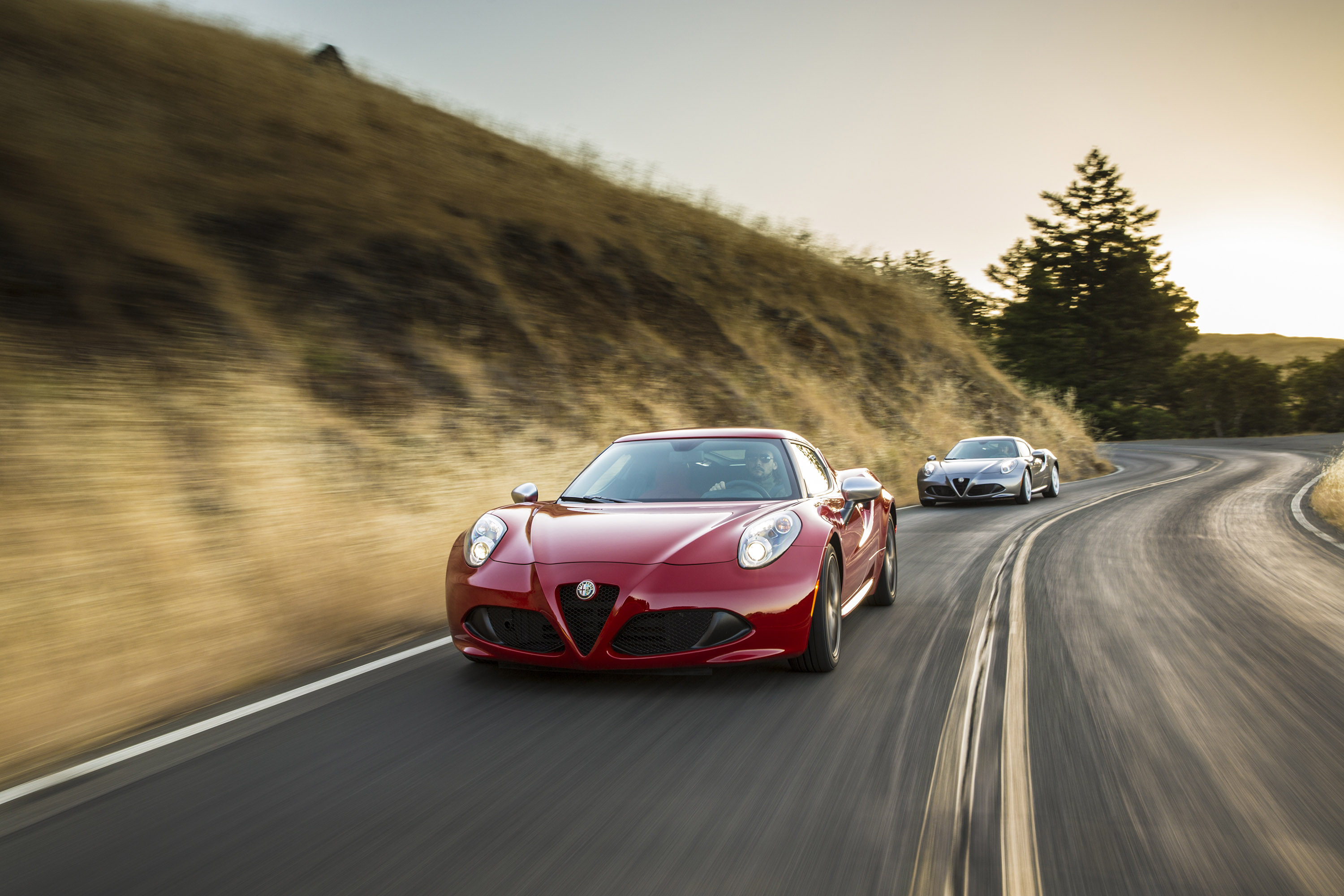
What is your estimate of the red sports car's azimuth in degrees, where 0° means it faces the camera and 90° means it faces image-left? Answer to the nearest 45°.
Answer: approximately 45°

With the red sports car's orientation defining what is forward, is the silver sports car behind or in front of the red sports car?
behind

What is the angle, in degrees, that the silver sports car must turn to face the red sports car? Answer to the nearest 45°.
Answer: approximately 45° to its left
